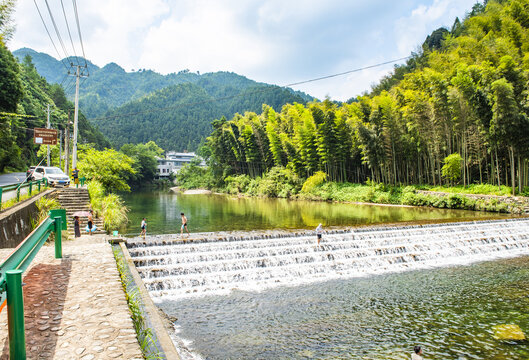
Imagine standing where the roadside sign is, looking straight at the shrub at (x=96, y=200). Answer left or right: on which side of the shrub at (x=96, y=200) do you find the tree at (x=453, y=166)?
left

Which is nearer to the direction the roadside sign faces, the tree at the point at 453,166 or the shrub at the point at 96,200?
the shrub

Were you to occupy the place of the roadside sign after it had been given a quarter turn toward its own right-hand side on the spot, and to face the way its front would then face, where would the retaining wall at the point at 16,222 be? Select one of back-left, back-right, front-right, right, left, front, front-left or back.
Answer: left

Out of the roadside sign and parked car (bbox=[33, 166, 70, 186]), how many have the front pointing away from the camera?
0

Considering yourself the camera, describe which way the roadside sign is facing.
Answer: facing the viewer

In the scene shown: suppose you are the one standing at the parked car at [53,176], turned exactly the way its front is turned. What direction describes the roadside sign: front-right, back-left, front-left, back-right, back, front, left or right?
back-left

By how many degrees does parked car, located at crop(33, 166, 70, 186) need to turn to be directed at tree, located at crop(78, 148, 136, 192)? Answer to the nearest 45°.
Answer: approximately 90° to its left

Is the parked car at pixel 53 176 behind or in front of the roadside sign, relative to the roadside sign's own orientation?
in front

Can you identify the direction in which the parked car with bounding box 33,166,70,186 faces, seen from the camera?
facing the viewer and to the right of the viewer

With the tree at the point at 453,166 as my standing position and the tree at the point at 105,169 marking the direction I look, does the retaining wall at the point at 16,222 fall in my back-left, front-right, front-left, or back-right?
front-left

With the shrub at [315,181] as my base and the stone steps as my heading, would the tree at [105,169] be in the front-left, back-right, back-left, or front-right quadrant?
front-right

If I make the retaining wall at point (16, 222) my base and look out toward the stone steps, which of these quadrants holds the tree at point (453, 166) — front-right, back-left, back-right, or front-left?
front-right
